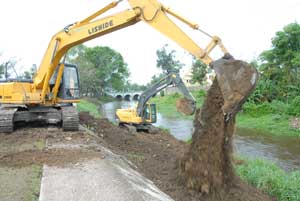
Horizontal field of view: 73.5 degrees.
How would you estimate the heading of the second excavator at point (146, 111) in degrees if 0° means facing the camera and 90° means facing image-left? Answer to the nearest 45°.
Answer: approximately 315°

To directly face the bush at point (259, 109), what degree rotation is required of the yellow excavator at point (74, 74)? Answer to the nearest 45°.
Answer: approximately 90° to its left

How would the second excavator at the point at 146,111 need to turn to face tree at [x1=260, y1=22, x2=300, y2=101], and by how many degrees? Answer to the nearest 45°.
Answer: approximately 90° to its left
